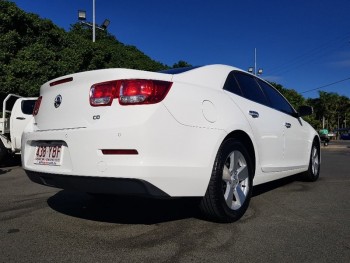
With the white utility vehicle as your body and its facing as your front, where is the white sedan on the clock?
The white sedan is roughly at 2 o'clock from the white utility vehicle.

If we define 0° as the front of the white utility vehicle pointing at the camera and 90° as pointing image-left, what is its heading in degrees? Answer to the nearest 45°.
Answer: approximately 225°

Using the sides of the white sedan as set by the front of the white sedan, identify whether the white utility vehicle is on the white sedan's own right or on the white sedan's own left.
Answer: on the white sedan's own left

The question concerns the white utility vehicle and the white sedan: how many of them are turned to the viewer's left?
0

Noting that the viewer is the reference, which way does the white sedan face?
facing away from the viewer and to the right of the viewer
